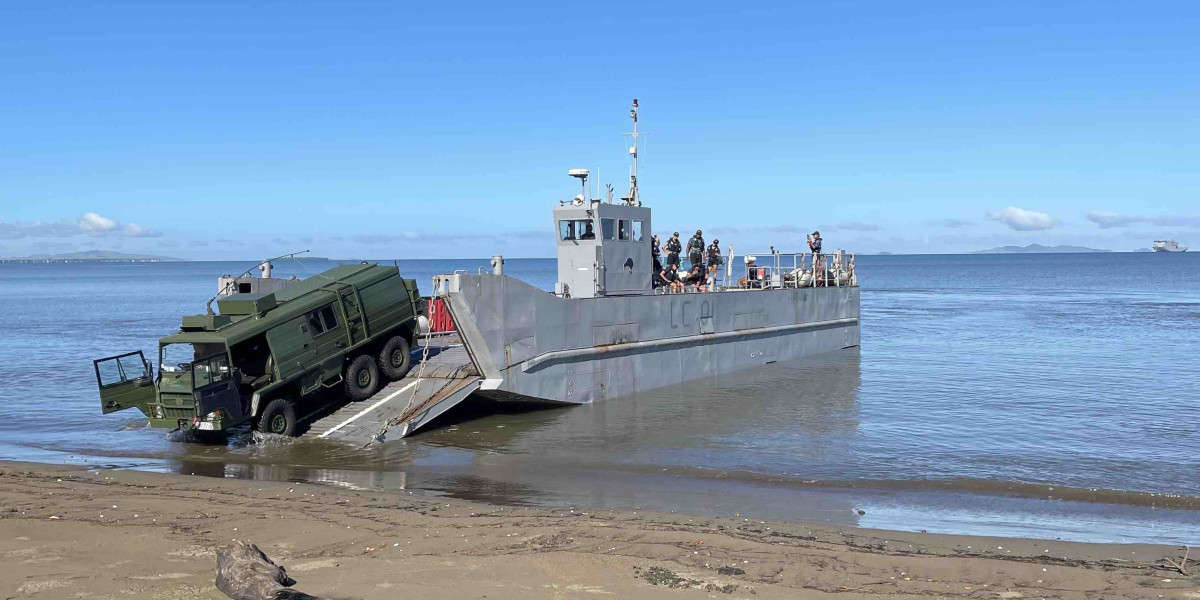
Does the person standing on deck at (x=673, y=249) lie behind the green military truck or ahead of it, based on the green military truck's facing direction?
behind

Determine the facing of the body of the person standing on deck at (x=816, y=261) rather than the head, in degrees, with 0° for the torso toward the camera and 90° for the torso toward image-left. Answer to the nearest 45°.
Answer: approximately 45°

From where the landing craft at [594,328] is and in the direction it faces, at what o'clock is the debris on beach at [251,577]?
The debris on beach is roughly at 11 o'clock from the landing craft.

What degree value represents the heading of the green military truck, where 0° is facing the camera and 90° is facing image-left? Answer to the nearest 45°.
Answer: approximately 45°

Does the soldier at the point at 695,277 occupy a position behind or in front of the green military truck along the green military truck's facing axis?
behind

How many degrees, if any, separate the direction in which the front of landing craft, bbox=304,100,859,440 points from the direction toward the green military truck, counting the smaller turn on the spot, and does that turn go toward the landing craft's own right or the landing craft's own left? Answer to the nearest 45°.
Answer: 0° — it already faces it
